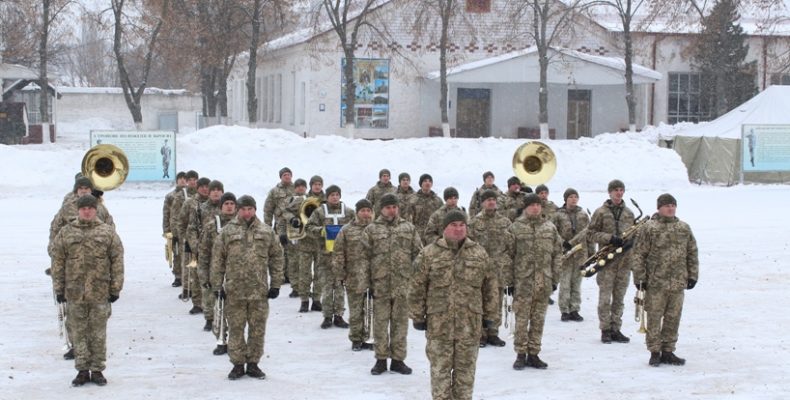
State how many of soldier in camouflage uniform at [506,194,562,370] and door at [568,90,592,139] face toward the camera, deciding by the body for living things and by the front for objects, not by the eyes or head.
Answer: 2

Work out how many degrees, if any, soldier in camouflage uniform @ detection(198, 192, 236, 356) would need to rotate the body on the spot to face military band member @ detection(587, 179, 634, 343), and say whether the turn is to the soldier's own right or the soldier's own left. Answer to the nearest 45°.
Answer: approximately 90° to the soldier's own left

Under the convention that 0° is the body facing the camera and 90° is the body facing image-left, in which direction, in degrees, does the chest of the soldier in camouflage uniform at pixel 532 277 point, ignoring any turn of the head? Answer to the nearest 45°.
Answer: approximately 0°

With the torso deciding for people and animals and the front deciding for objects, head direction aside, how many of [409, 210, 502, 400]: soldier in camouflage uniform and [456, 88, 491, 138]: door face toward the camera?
2

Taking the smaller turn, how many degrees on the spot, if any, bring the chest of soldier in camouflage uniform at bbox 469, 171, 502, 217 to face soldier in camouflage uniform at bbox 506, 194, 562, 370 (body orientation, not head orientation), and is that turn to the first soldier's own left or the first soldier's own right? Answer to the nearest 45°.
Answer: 0° — they already face them

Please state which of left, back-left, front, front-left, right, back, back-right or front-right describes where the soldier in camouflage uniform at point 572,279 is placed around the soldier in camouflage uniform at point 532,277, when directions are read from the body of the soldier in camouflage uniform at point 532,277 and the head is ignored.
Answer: back

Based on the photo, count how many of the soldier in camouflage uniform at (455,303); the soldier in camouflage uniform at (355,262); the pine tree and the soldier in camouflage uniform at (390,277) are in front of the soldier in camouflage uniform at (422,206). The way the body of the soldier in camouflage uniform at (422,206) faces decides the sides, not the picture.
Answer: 3
